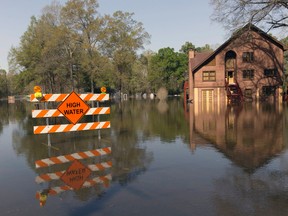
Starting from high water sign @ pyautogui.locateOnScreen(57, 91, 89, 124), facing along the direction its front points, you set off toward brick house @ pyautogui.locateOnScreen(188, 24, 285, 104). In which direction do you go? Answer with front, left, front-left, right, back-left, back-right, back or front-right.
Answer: back-left

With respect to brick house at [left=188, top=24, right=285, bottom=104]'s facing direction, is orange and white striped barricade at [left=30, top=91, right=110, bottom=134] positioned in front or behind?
in front

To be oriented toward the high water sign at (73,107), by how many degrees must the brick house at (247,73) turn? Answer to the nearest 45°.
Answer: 0° — it already faces it

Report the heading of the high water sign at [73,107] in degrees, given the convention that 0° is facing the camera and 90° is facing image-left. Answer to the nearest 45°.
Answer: approximately 0°

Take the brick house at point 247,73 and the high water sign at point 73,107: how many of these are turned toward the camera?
2

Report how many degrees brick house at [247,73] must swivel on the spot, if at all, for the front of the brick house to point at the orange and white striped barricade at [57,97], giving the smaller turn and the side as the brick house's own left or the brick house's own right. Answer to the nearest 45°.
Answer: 0° — it already faces it
